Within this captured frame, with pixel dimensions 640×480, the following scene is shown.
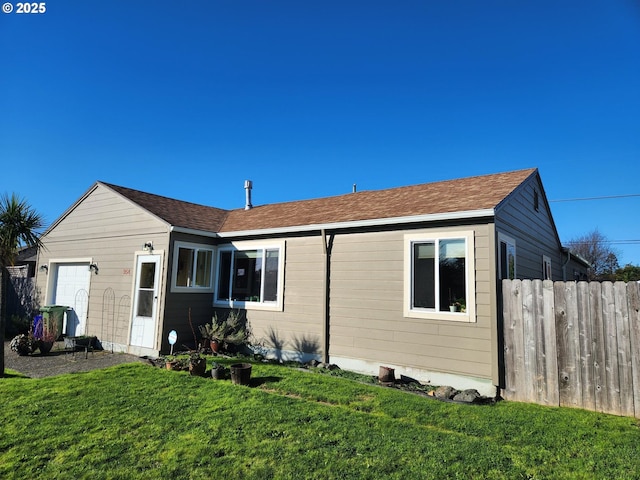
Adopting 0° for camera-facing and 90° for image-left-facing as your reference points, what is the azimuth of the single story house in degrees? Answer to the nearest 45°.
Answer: approximately 45°

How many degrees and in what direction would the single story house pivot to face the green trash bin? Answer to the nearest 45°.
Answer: approximately 45° to its right

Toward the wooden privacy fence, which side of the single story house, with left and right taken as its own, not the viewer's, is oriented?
left

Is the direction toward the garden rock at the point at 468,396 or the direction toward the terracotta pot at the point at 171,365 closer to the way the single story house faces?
the terracotta pot

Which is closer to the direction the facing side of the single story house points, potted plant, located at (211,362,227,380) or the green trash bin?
the potted plant

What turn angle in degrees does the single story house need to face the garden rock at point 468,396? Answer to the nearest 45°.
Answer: approximately 90° to its left
